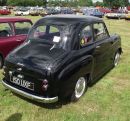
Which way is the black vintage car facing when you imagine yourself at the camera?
facing away from the viewer and to the right of the viewer
